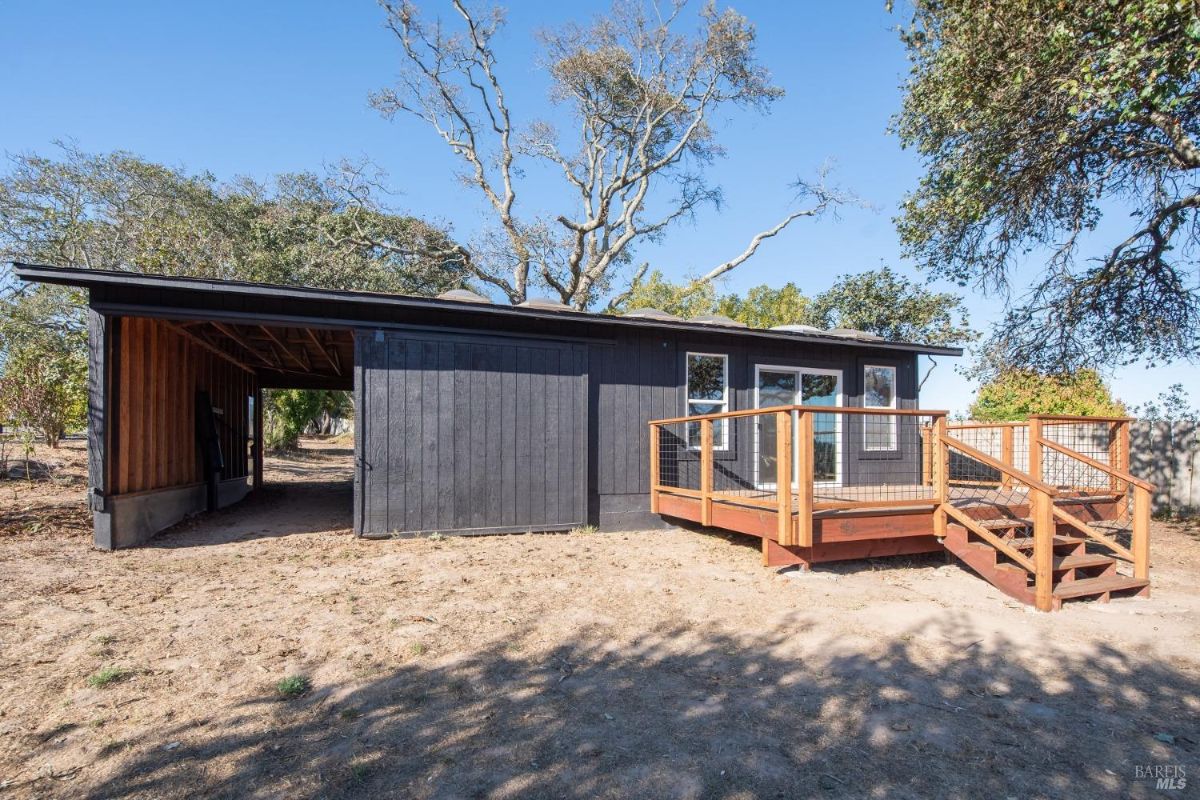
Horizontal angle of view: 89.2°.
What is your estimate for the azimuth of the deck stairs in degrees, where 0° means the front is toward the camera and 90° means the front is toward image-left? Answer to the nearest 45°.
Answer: approximately 315°

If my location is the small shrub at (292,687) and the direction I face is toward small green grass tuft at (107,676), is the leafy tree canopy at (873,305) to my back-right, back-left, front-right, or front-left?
back-right

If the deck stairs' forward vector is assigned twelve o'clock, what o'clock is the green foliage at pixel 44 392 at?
The green foliage is roughly at 4 o'clock from the deck stairs.

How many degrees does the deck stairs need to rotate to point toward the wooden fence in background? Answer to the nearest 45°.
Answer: approximately 135° to its left

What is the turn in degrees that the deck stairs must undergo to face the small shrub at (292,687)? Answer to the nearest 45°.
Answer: approximately 90° to its right

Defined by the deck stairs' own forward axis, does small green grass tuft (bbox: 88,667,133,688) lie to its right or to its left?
on its right

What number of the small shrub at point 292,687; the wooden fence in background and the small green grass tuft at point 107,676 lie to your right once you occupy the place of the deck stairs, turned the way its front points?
2

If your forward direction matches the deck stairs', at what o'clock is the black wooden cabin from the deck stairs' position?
The black wooden cabin is roughly at 4 o'clock from the deck stairs.

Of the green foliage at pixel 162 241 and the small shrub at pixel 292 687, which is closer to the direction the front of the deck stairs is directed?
the small shrub

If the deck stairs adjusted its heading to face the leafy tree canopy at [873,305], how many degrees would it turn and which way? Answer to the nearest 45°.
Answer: approximately 135° to its left
